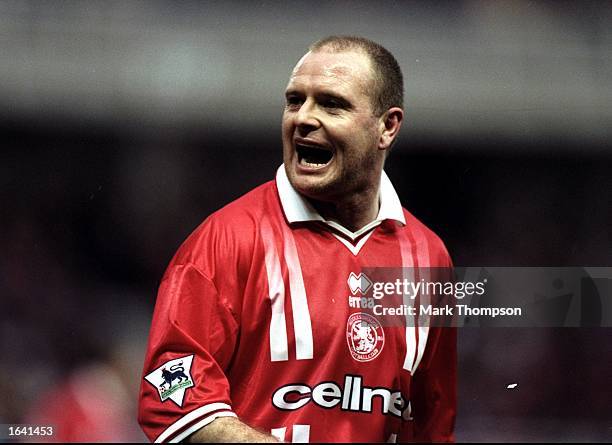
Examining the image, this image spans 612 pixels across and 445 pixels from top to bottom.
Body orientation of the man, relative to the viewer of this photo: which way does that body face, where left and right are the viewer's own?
facing the viewer and to the right of the viewer

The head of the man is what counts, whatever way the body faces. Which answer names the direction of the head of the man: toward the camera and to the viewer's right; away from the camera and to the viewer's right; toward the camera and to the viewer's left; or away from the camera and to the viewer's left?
toward the camera and to the viewer's left
